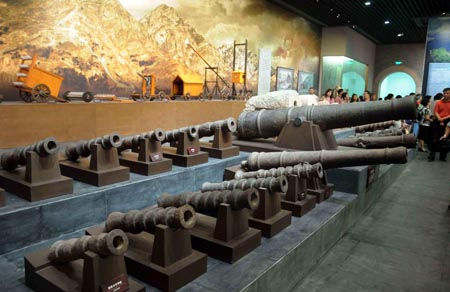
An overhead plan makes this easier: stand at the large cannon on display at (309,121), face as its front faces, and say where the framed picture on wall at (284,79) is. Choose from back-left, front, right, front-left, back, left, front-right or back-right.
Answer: left

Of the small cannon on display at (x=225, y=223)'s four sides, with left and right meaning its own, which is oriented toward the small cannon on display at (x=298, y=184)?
left

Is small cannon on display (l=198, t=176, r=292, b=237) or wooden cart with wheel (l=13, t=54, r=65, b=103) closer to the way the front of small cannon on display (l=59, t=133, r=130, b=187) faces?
the small cannon on display (l=198, t=176, r=292, b=237)

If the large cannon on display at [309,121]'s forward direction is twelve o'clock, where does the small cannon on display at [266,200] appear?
the small cannon on display at [266,200] is roughly at 3 o'clock from the large cannon on display at [309,121].

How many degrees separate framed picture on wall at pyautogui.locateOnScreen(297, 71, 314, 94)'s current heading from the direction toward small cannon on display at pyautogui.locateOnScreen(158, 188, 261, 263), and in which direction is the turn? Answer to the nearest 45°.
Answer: approximately 45° to its right

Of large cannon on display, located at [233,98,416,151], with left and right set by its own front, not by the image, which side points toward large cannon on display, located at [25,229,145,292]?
right

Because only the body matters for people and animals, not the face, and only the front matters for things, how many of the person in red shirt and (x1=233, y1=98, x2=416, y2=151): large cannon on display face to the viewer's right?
1

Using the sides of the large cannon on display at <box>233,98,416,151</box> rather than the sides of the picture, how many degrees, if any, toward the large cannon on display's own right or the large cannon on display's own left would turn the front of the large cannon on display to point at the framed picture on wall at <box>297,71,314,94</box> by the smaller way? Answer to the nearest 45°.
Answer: approximately 90° to the large cannon on display's own left

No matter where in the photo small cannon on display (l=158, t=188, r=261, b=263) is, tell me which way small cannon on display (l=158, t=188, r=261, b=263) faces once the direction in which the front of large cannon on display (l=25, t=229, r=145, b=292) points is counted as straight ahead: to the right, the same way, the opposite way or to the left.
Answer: the same way

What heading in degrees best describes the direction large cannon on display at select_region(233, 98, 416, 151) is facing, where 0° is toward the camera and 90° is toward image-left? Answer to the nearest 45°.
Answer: approximately 270°

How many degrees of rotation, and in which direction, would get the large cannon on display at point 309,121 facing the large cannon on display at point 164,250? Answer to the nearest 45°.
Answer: approximately 90° to its right

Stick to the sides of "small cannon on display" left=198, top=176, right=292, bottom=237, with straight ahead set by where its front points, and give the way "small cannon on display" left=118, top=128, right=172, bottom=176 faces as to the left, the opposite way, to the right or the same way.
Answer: the same way

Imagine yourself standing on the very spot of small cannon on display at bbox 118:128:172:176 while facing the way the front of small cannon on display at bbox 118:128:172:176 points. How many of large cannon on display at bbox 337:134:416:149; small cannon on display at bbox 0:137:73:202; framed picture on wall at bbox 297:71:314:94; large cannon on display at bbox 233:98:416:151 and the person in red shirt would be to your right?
1

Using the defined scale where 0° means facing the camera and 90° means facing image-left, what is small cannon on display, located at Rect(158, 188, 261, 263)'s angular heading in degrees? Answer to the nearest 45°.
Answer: approximately 315°

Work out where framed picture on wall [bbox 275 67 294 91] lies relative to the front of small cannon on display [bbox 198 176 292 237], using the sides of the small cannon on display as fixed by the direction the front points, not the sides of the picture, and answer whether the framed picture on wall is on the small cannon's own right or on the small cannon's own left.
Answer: on the small cannon's own left

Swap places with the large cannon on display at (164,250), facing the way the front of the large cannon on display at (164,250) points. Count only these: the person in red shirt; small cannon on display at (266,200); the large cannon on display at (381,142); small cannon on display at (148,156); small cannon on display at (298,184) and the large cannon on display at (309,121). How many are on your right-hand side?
0

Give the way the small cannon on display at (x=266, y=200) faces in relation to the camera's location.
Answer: facing the viewer and to the right of the viewer

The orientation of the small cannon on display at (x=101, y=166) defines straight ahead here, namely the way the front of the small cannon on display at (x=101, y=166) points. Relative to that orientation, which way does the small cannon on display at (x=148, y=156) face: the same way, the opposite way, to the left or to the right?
the same way
